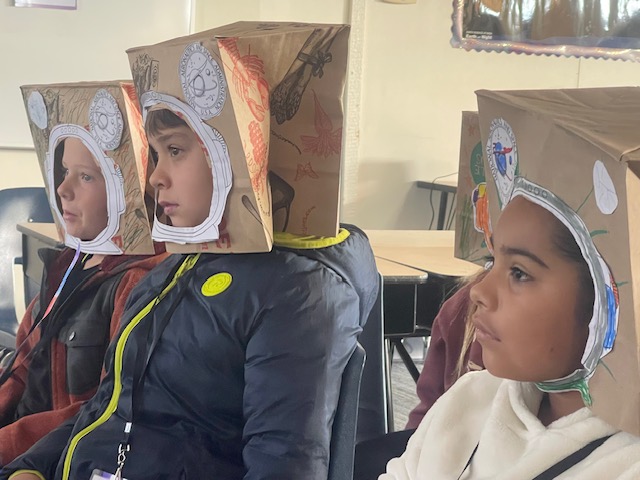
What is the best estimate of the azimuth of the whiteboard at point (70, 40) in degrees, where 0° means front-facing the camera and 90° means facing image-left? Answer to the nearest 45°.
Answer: approximately 0°

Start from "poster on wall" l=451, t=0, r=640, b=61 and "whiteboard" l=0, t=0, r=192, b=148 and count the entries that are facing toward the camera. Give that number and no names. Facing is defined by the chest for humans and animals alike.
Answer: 2

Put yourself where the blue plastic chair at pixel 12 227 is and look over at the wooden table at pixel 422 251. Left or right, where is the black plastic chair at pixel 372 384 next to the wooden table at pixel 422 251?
right

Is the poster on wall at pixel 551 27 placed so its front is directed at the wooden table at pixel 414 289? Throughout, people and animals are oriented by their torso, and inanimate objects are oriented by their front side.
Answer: yes

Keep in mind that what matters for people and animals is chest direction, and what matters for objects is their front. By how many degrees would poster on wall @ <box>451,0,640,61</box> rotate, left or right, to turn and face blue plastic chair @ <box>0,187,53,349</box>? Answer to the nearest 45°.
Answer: approximately 45° to its right

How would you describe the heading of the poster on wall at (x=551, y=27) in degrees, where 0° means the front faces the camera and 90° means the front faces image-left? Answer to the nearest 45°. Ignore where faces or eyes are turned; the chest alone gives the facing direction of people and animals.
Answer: approximately 0°
